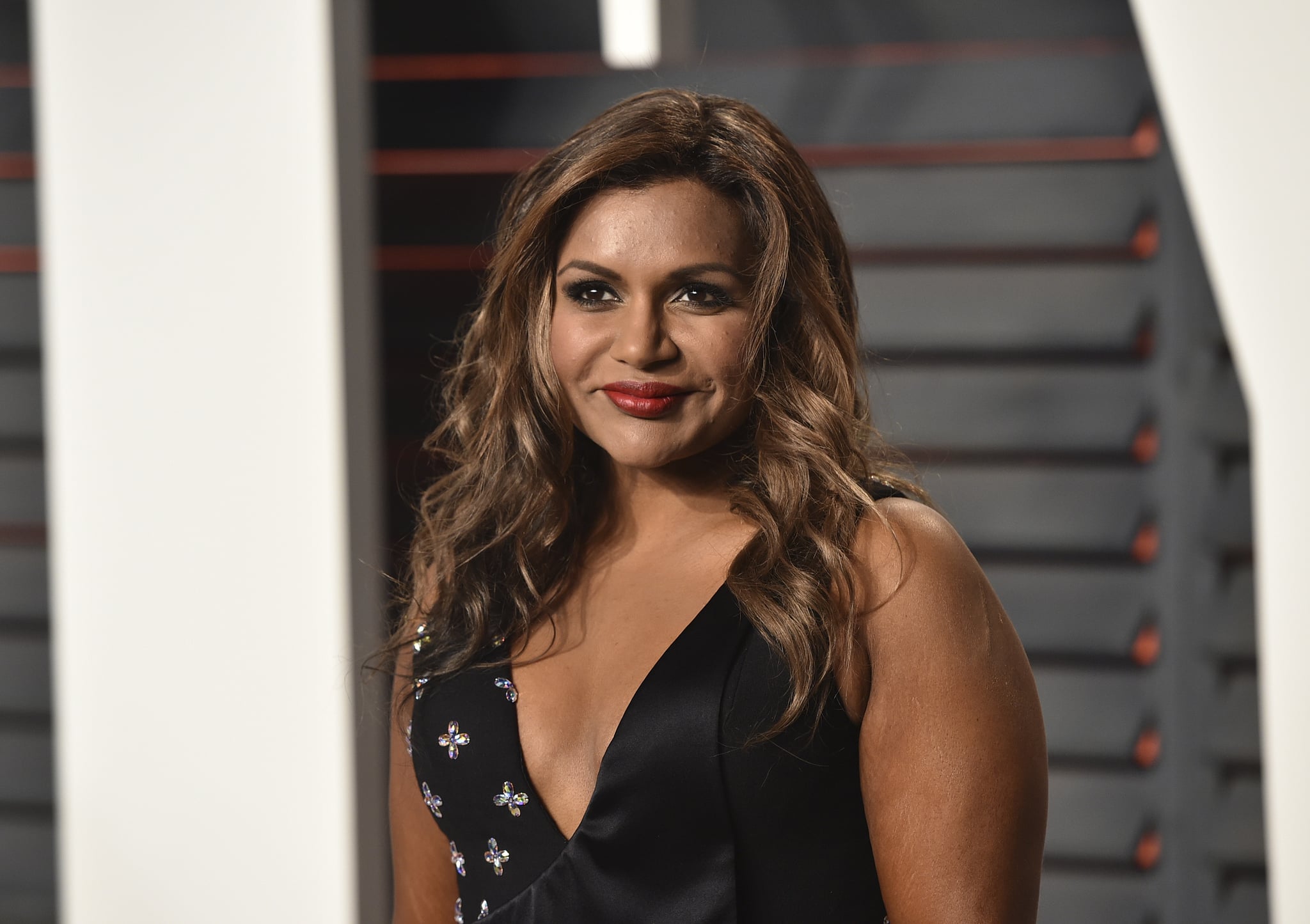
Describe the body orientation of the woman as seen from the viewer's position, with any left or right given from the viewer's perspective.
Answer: facing the viewer and to the left of the viewer

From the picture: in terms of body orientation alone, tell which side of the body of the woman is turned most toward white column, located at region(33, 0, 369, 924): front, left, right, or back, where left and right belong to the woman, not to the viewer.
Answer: right

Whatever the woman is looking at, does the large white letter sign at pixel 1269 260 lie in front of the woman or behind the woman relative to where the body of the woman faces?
behind
